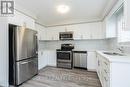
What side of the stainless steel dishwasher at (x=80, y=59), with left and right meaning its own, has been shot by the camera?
front

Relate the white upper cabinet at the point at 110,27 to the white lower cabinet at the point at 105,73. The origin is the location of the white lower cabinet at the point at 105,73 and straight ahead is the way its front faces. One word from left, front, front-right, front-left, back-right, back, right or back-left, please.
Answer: right

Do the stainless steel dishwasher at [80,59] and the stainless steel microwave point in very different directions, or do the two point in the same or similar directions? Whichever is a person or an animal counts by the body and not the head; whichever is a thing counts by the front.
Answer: same or similar directions

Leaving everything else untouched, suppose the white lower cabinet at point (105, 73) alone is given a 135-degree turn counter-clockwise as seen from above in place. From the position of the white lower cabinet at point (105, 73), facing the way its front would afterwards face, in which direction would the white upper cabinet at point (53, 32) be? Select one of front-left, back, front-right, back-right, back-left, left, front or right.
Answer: back

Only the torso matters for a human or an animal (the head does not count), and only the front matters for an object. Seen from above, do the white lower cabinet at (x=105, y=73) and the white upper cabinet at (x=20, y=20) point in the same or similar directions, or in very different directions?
very different directions

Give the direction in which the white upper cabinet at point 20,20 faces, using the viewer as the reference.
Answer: facing the viewer and to the right of the viewer

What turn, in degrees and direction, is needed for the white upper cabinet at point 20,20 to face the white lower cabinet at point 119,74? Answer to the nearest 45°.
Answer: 0° — it already faces it

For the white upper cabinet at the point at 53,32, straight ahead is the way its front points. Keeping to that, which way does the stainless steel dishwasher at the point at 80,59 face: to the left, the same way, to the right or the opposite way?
the same way

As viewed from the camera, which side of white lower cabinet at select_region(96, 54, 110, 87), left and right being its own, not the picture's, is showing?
left

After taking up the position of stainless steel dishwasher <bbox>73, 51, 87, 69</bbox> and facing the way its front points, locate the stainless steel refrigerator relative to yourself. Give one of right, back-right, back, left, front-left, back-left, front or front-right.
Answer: front-right

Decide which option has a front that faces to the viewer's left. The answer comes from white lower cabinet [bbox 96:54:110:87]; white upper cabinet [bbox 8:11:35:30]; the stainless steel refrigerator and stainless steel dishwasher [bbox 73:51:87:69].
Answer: the white lower cabinet

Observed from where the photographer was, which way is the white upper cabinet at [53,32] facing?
facing the viewer

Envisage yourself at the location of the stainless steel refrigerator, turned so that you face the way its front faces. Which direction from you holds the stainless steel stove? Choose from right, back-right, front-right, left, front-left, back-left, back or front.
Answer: left

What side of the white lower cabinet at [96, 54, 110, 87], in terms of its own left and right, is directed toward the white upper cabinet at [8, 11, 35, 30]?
front

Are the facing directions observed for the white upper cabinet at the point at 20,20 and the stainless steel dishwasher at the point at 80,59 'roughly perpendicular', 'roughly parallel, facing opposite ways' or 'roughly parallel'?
roughly perpendicular
